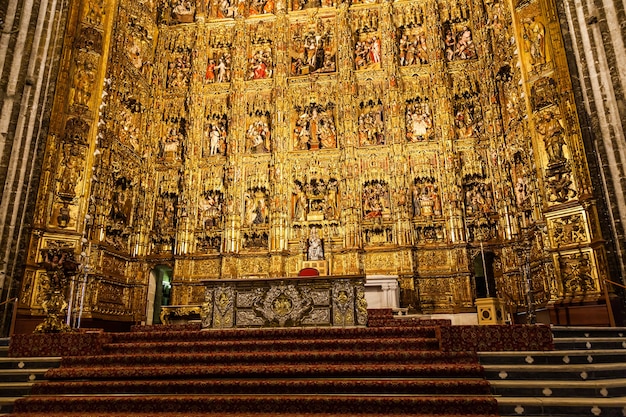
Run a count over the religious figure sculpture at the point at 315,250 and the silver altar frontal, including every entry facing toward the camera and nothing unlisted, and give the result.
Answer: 2

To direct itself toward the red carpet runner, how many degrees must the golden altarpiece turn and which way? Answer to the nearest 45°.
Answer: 0° — it already faces it

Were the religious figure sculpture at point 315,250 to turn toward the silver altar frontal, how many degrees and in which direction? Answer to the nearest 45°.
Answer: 0° — it already faces it

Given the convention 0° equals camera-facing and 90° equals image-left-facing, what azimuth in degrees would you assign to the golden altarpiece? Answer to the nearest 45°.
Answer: approximately 0°

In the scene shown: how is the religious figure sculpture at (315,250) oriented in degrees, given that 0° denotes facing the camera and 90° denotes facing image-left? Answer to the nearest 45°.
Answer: approximately 0°

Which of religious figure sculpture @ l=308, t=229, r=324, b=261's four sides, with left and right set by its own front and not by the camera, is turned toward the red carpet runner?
front
